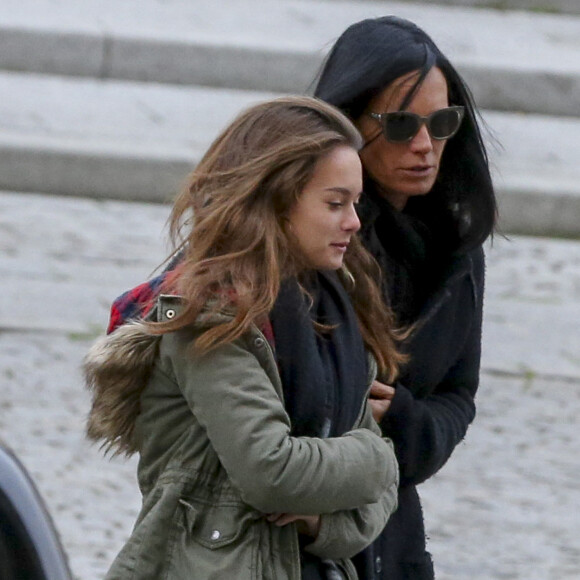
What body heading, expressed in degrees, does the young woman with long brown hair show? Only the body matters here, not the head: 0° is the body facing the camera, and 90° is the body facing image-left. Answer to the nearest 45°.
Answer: approximately 315°

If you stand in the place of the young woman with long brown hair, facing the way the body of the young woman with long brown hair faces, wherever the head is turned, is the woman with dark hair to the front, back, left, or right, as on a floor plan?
left
